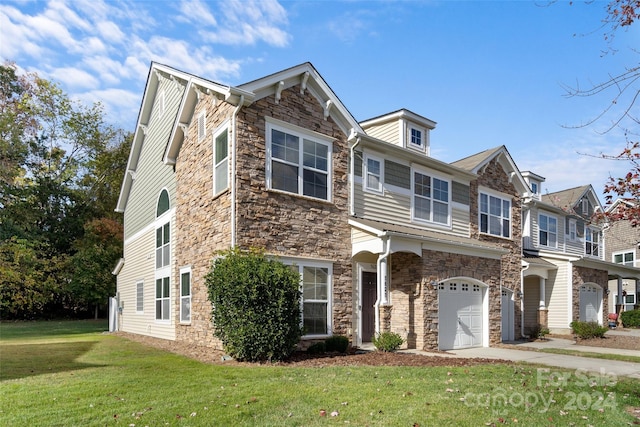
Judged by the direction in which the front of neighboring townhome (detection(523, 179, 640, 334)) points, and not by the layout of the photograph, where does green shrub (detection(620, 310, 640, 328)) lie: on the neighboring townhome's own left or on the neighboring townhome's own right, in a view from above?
on the neighboring townhome's own left

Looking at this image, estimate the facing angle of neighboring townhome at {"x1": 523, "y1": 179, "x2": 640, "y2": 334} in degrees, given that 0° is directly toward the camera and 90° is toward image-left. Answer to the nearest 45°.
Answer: approximately 315°

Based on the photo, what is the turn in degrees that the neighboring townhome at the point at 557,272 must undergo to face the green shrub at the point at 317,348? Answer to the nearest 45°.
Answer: approximately 45° to its right

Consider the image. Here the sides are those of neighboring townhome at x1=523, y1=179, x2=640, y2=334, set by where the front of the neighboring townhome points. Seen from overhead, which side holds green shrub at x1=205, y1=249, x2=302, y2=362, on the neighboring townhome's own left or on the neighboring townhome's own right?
on the neighboring townhome's own right

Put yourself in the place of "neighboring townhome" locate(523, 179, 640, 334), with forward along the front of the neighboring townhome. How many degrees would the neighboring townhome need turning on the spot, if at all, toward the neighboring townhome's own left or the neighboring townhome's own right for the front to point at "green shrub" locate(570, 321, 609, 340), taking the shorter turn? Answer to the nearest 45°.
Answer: approximately 45° to the neighboring townhome's own right

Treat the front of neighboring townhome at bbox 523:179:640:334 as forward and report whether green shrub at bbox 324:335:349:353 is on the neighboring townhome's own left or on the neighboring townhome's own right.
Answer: on the neighboring townhome's own right
